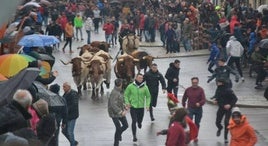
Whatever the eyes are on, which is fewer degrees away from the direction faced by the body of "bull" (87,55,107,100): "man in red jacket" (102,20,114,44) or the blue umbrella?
the blue umbrella

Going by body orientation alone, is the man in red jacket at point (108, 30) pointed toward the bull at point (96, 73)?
yes

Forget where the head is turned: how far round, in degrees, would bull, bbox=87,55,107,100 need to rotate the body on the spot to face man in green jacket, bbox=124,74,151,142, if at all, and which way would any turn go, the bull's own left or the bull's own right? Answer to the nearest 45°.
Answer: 0° — it already faces them

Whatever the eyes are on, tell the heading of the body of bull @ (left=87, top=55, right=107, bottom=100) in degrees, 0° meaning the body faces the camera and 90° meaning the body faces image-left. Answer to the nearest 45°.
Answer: approximately 0°

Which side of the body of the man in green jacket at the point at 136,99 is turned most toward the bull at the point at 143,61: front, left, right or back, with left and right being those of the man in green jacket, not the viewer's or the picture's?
back

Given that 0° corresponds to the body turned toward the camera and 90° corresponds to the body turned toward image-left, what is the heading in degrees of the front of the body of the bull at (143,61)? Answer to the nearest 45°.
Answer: approximately 315°

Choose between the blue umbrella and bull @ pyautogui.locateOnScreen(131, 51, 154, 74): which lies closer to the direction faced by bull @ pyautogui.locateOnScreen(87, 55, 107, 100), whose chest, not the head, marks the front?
the blue umbrella

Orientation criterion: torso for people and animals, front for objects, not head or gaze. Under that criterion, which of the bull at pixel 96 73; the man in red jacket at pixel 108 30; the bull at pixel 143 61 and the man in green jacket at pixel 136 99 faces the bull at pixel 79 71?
the man in red jacket
